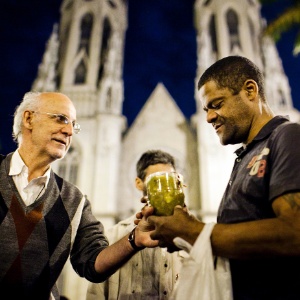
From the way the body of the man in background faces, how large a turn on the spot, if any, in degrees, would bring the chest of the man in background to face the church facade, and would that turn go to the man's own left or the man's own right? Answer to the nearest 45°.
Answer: approximately 135° to the man's own left

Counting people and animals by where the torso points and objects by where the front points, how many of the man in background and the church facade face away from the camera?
0

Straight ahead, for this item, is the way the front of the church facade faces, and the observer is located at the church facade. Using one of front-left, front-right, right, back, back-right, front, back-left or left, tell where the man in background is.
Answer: front

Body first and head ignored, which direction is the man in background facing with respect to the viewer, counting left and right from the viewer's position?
facing the viewer and to the right of the viewer

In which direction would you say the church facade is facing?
toward the camera
